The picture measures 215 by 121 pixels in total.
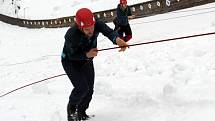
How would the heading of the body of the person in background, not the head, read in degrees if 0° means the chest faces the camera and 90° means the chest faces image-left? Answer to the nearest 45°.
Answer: approximately 315°
